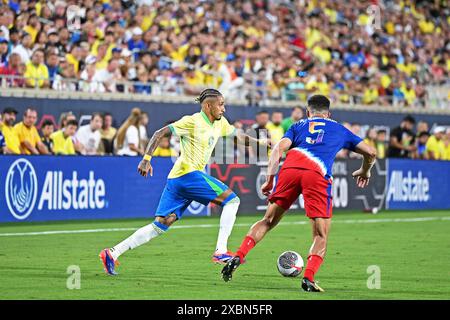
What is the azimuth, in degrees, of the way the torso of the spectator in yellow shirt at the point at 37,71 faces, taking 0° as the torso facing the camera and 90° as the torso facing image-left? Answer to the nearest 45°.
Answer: approximately 0°

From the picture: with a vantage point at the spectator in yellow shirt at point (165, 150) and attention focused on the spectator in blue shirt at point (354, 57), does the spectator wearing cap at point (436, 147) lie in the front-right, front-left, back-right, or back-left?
front-right

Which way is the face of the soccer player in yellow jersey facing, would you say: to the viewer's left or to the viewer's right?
to the viewer's right

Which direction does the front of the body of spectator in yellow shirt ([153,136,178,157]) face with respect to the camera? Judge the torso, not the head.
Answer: toward the camera

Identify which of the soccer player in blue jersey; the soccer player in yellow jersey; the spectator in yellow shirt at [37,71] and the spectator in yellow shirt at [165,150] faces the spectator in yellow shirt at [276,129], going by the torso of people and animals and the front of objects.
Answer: the soccer player in blue jersey

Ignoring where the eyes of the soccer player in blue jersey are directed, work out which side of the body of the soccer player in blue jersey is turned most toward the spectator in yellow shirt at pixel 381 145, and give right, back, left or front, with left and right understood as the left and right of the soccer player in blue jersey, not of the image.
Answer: front

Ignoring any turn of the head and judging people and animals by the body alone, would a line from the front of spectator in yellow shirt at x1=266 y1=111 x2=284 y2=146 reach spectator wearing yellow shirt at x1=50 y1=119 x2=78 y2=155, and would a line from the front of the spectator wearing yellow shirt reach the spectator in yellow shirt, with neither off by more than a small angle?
no

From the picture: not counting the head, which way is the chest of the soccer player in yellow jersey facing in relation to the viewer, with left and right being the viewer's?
facing the viewer and to the right of the viewer

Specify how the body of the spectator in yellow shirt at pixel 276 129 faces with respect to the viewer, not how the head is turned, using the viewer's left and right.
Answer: facing the viewer

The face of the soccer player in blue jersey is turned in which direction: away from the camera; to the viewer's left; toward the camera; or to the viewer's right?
away from the camera

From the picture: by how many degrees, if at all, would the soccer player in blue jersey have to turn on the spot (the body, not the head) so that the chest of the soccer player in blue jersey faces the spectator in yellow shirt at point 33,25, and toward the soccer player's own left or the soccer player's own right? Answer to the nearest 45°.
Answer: approximately 45° to the soccer player's own left

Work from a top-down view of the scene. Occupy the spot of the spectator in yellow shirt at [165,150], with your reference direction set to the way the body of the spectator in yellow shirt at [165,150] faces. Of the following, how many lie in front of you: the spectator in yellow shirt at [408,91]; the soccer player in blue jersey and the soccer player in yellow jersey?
2

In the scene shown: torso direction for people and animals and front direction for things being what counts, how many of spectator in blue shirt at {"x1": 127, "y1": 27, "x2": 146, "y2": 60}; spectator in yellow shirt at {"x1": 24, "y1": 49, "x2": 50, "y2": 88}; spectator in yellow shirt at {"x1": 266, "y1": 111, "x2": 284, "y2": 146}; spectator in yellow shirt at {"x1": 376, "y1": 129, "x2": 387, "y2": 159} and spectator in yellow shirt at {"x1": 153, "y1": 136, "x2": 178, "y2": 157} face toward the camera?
5

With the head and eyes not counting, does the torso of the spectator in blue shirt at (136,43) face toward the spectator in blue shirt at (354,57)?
no

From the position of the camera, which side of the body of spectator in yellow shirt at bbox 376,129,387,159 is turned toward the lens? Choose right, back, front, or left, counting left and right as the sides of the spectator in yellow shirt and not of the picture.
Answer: front

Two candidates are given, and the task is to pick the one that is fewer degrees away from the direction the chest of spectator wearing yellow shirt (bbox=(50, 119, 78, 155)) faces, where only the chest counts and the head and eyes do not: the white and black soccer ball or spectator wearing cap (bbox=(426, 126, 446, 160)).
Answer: the white and black soccer ball

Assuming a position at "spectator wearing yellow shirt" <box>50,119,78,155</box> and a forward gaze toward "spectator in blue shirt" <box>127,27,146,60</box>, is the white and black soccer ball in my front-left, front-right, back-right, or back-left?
back-right

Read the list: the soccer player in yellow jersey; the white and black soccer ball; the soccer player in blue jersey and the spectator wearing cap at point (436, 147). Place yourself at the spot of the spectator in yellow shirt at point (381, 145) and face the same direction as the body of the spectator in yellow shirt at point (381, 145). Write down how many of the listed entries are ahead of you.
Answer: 3

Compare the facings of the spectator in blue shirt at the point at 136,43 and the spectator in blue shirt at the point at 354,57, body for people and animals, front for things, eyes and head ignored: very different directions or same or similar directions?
same or similar directions
